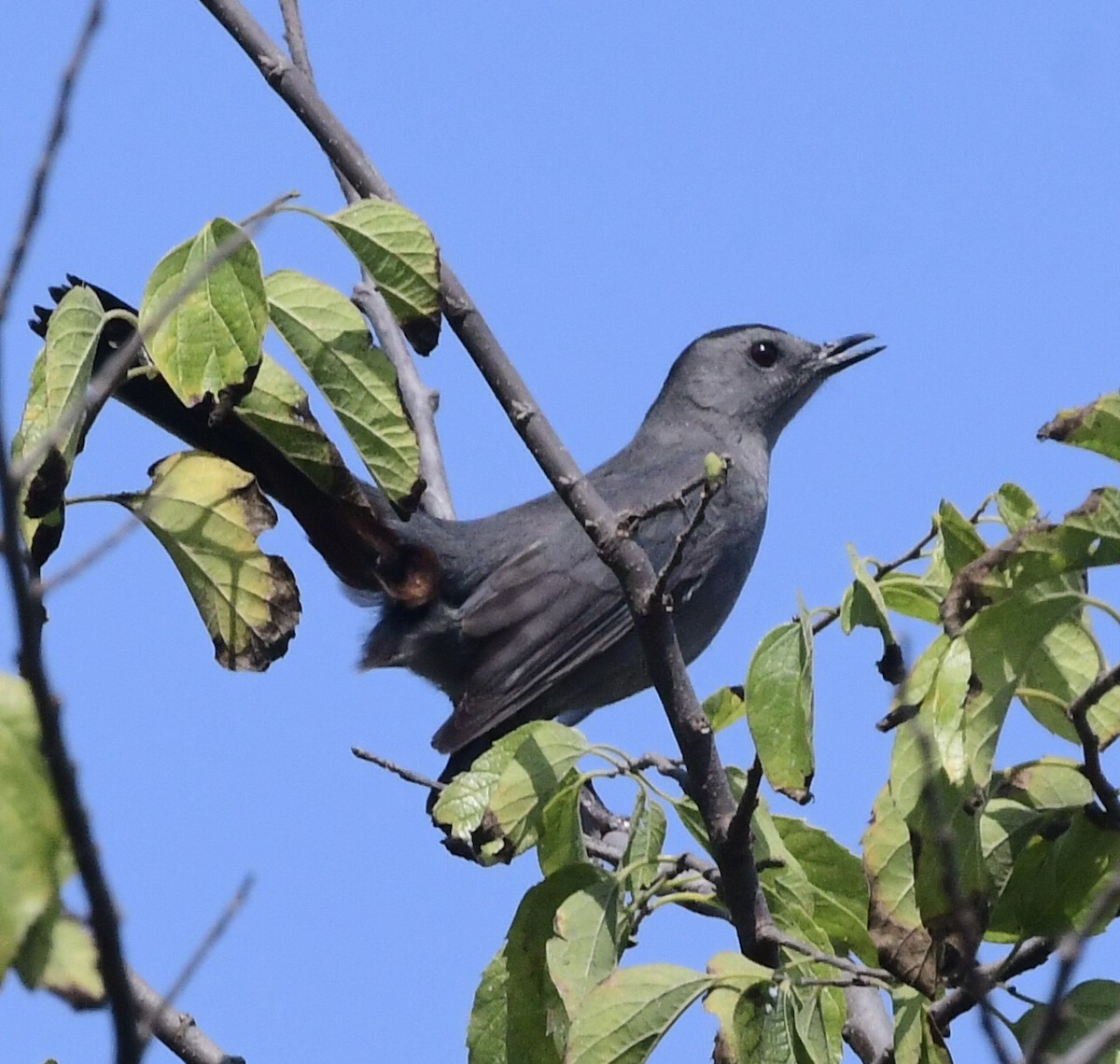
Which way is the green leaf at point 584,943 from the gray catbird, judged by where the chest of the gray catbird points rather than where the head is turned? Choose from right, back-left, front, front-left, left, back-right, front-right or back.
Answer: right

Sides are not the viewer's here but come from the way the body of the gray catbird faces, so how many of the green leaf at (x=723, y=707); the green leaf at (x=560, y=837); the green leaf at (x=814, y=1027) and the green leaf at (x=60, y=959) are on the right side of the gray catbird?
4

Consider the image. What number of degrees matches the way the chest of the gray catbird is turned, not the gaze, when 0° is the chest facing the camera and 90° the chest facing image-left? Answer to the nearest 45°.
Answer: approximately 270°

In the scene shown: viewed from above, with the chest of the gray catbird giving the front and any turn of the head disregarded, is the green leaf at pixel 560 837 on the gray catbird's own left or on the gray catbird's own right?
on the gray catbird's own right
